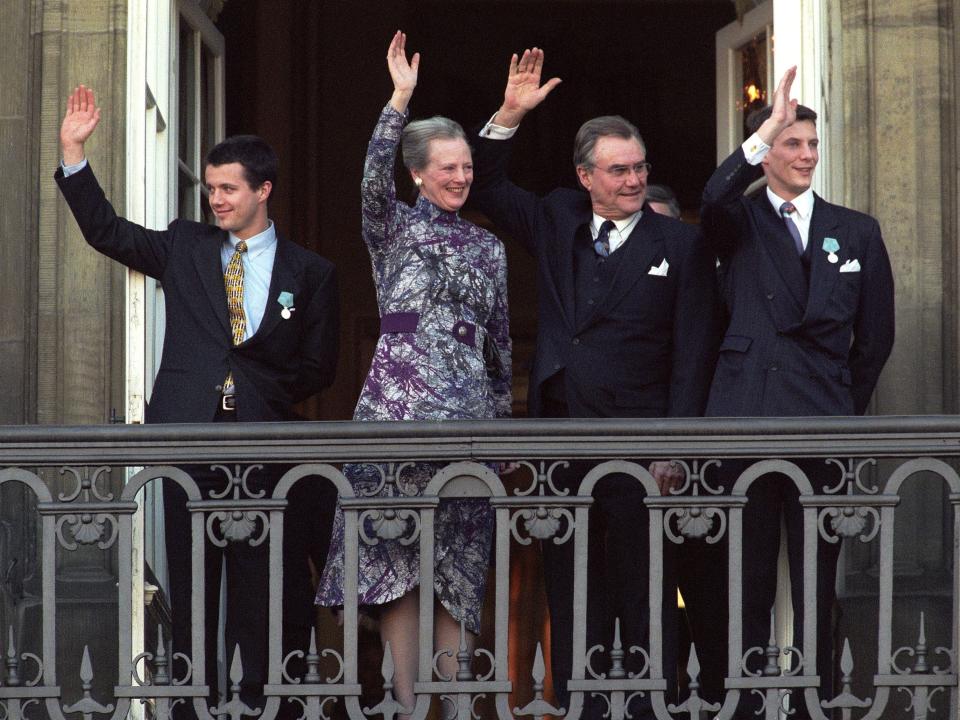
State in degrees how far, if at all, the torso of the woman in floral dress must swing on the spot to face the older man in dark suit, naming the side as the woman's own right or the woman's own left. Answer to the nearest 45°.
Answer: approximately 45° to the woman's own left

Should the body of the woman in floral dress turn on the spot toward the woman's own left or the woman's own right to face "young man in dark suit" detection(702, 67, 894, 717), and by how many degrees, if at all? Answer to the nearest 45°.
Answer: approximately 45° to the woman's own left

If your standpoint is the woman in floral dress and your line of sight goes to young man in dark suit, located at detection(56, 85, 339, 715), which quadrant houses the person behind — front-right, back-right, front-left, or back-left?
back-right

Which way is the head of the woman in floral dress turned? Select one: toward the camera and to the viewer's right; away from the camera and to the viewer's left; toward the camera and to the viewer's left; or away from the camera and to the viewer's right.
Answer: toward the camera and to the viewer's right

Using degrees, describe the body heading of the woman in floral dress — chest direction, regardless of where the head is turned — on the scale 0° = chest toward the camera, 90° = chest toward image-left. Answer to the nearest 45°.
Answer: approximately 315°

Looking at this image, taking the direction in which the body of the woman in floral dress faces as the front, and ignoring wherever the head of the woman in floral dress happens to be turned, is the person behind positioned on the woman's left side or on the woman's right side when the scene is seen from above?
on the woman's left side
